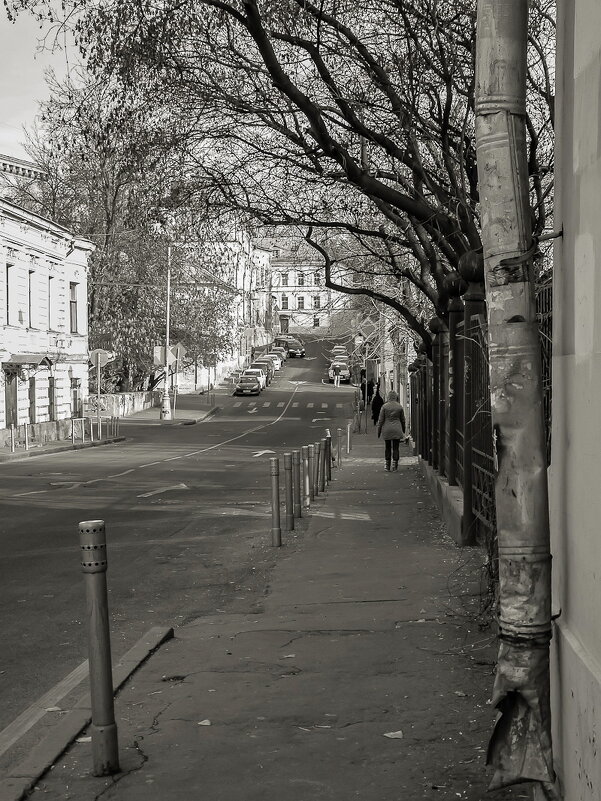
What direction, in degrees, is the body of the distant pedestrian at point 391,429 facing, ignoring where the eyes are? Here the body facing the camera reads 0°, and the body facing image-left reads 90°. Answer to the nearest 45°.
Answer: approximately 180°

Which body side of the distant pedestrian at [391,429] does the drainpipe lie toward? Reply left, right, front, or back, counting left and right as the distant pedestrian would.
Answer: back

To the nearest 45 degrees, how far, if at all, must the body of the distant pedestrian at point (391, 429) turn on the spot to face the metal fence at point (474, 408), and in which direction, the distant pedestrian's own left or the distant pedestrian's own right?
approximately 180°
